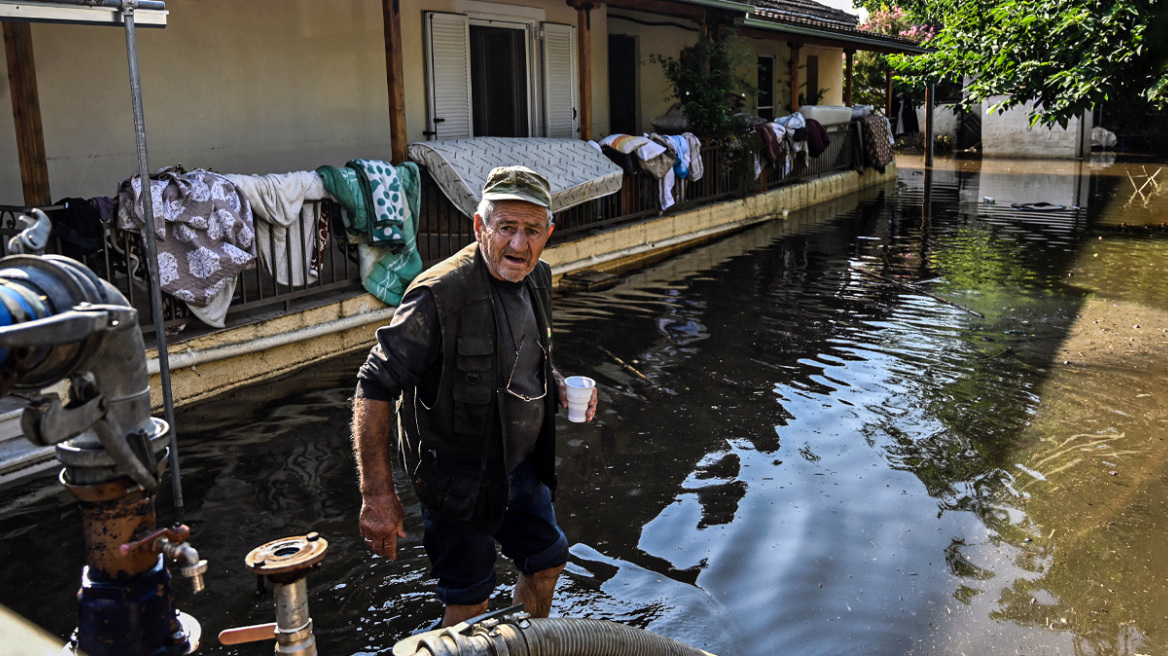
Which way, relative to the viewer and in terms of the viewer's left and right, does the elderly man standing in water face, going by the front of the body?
facing the viewer and to the right of the viewer

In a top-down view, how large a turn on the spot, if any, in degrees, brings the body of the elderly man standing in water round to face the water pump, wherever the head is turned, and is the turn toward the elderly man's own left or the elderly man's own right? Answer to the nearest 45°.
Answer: approximately 90° to the elderly man's own right

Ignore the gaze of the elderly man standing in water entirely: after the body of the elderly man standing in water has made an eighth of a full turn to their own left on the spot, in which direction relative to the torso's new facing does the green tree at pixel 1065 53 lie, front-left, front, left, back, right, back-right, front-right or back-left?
front-left

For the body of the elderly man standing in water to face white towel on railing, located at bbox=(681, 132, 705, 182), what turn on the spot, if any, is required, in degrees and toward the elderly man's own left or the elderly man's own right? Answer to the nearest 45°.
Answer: approximately 135° to the elderly man's own left

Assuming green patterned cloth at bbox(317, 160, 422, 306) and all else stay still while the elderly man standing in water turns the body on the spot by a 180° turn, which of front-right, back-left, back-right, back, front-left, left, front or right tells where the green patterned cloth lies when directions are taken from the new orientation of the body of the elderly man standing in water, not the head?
front-right
